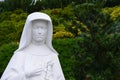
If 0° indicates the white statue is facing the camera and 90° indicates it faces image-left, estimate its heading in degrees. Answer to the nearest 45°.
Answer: approximately 0°
